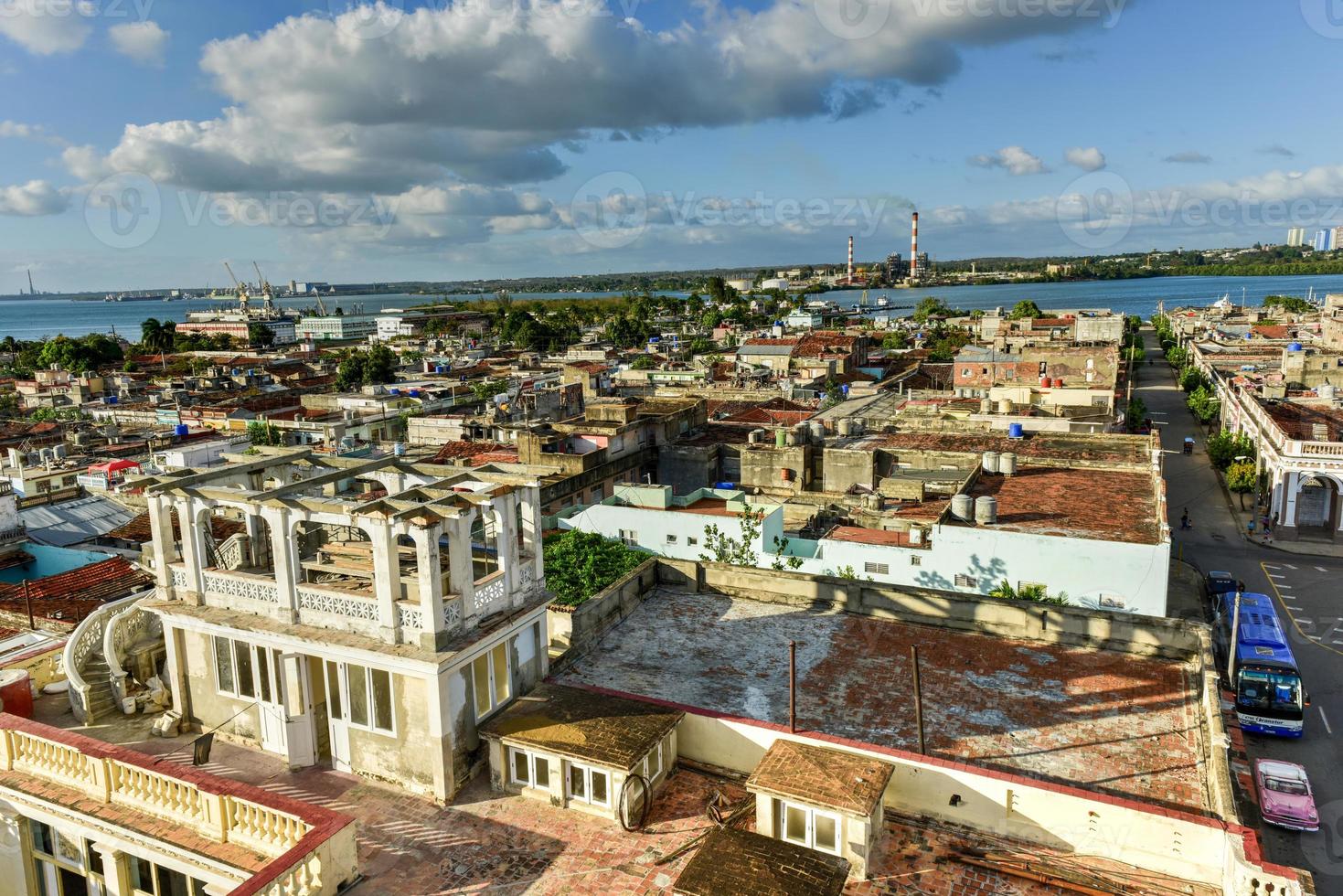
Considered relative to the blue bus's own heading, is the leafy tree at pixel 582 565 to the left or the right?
on its right

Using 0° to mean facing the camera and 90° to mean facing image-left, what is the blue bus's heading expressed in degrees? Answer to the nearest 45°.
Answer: approximately 0°

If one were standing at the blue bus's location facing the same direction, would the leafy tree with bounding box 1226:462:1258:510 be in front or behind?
behind

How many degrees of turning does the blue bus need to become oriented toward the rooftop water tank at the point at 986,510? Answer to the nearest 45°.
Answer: approximately 90° to its right

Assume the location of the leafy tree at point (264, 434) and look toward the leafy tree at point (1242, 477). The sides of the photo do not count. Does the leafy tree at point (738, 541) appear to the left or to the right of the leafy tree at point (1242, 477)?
right

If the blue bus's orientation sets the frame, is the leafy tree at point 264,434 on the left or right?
on its right

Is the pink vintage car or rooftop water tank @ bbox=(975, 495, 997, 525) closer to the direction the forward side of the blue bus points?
the pink vintage car

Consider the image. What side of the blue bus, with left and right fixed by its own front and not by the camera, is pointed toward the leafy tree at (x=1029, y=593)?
right

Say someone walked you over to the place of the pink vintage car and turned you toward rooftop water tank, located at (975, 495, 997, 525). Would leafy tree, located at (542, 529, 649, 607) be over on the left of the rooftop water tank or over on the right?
left

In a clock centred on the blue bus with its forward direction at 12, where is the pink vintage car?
The pink vintage car is roughly at 12 o'clock from the blue bus.
